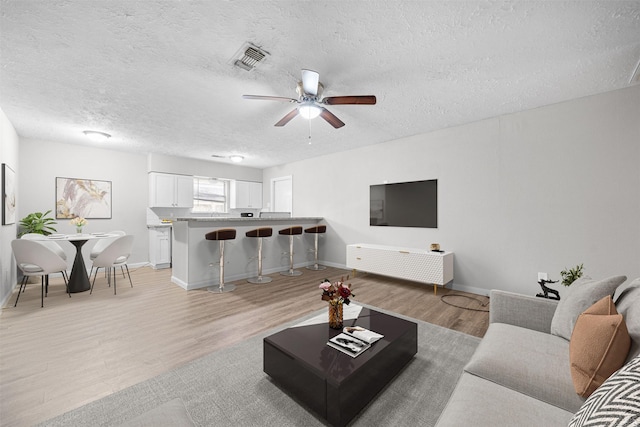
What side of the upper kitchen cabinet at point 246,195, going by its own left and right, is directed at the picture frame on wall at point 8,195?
right

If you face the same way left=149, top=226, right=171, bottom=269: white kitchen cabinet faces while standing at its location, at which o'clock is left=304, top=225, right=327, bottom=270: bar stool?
The bar stool is roughly at 10 o'clock from the white kitchen cabinet.

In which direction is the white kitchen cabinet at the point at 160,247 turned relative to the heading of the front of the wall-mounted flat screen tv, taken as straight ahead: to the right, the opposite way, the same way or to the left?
to the left

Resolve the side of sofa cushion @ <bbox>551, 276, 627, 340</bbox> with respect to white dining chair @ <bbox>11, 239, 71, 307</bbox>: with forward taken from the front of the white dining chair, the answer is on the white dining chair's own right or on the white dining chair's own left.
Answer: on the white dining chair's own right

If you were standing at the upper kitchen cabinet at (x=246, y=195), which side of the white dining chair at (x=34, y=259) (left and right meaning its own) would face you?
front

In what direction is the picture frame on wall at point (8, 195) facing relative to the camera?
to the viewer's right

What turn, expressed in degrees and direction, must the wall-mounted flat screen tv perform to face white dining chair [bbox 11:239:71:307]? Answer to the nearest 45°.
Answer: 0° — it already faces it

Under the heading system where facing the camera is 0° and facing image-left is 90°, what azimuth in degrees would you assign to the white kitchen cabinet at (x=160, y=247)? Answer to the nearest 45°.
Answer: approximately 0°

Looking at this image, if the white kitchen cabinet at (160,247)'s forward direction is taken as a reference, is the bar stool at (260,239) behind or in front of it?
in front

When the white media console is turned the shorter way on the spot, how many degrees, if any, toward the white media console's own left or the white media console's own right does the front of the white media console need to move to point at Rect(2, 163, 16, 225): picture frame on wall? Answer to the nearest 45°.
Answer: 0° — it already faces it

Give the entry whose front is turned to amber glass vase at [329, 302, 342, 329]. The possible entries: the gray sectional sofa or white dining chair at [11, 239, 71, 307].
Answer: the gray sectional sofa

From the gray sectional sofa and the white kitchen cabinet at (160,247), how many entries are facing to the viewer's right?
0

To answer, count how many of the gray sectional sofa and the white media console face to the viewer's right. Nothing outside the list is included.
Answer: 0

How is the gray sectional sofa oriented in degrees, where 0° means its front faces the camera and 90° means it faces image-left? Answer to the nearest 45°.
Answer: approximately 90°
